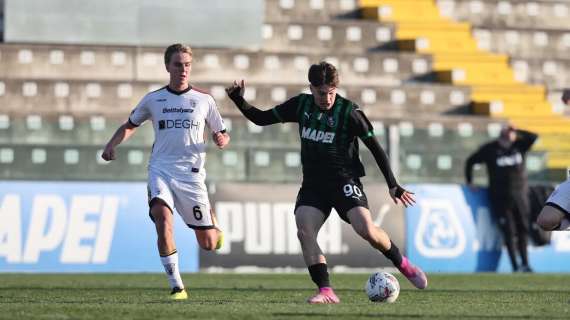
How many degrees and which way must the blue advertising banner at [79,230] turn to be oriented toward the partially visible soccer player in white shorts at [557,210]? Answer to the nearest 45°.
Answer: approximately 45° to its left

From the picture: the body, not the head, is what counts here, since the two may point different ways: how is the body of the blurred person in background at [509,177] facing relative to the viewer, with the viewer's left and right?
facing the viewer

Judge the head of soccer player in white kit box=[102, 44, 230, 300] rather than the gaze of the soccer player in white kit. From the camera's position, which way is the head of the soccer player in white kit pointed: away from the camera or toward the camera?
toward the camera

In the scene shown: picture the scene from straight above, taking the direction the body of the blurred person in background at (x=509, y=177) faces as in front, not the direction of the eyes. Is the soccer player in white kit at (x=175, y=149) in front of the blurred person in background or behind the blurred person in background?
in front

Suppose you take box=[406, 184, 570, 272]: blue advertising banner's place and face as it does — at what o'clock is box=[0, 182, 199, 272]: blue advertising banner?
box=[0, 182, 199, 272]: blue advertising banner is roughly at 2 o'clock from box=[406, 184, 570, 272]: blue advertising banner.

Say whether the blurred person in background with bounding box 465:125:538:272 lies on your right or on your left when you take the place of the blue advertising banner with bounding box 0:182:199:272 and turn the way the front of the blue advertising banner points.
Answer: on your left

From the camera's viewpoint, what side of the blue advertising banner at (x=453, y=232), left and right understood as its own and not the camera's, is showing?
front

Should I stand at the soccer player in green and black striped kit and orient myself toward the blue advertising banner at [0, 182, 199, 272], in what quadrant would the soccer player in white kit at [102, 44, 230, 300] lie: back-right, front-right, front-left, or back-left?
front-left

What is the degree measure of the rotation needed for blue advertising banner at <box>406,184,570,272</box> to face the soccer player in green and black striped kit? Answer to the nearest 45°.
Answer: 0° — it already faces them

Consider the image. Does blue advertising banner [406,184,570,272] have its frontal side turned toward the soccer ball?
yes

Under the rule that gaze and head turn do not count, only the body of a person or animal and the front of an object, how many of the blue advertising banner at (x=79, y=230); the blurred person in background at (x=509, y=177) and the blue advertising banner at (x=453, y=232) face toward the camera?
3
